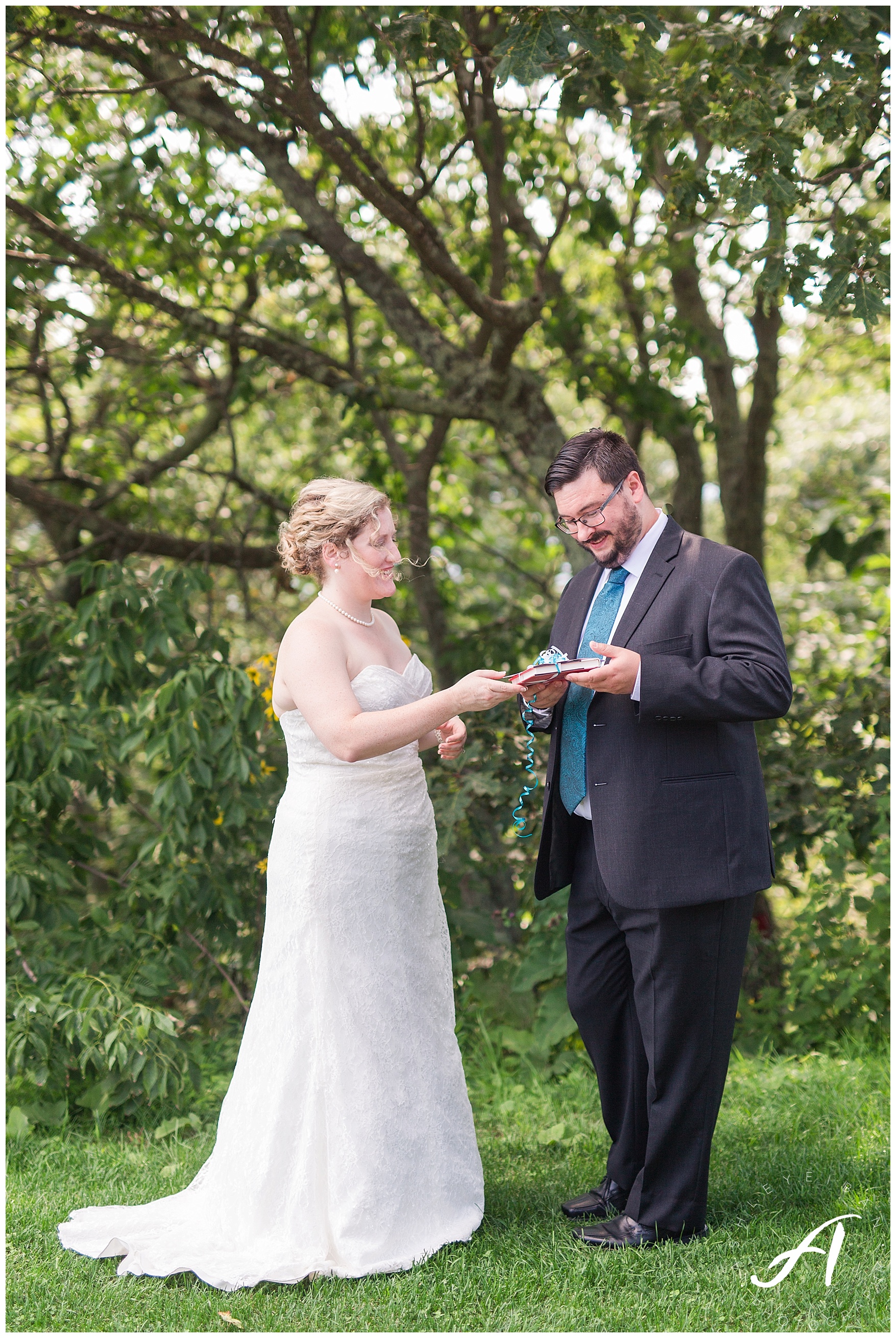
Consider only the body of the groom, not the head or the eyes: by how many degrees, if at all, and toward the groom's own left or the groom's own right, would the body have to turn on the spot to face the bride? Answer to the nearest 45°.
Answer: approximately 45° to the groom's own right

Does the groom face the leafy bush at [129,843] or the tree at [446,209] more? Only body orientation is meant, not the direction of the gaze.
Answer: the leafy bush

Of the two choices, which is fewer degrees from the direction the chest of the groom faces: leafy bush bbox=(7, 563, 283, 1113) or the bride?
the bride

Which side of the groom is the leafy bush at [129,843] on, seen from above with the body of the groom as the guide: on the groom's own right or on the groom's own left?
on the groom's own right

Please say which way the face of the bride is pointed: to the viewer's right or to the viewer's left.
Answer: to the viewer's right

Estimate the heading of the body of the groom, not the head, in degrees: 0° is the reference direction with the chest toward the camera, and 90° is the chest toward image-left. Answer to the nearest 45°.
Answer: approximately 45°
